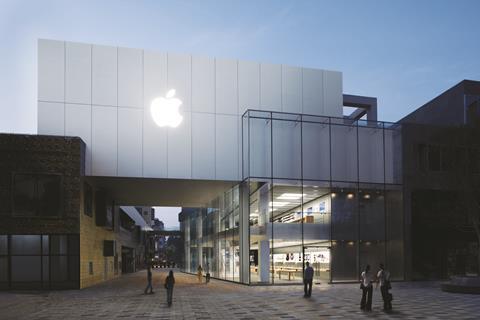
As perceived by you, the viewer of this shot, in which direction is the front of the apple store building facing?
facing the viewer

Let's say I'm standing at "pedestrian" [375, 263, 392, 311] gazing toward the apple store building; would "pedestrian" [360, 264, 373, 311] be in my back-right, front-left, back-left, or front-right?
front-left

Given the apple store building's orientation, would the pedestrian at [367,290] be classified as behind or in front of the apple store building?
in front

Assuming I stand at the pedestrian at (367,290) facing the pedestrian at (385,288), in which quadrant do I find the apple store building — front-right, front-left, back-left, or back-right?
back-left
